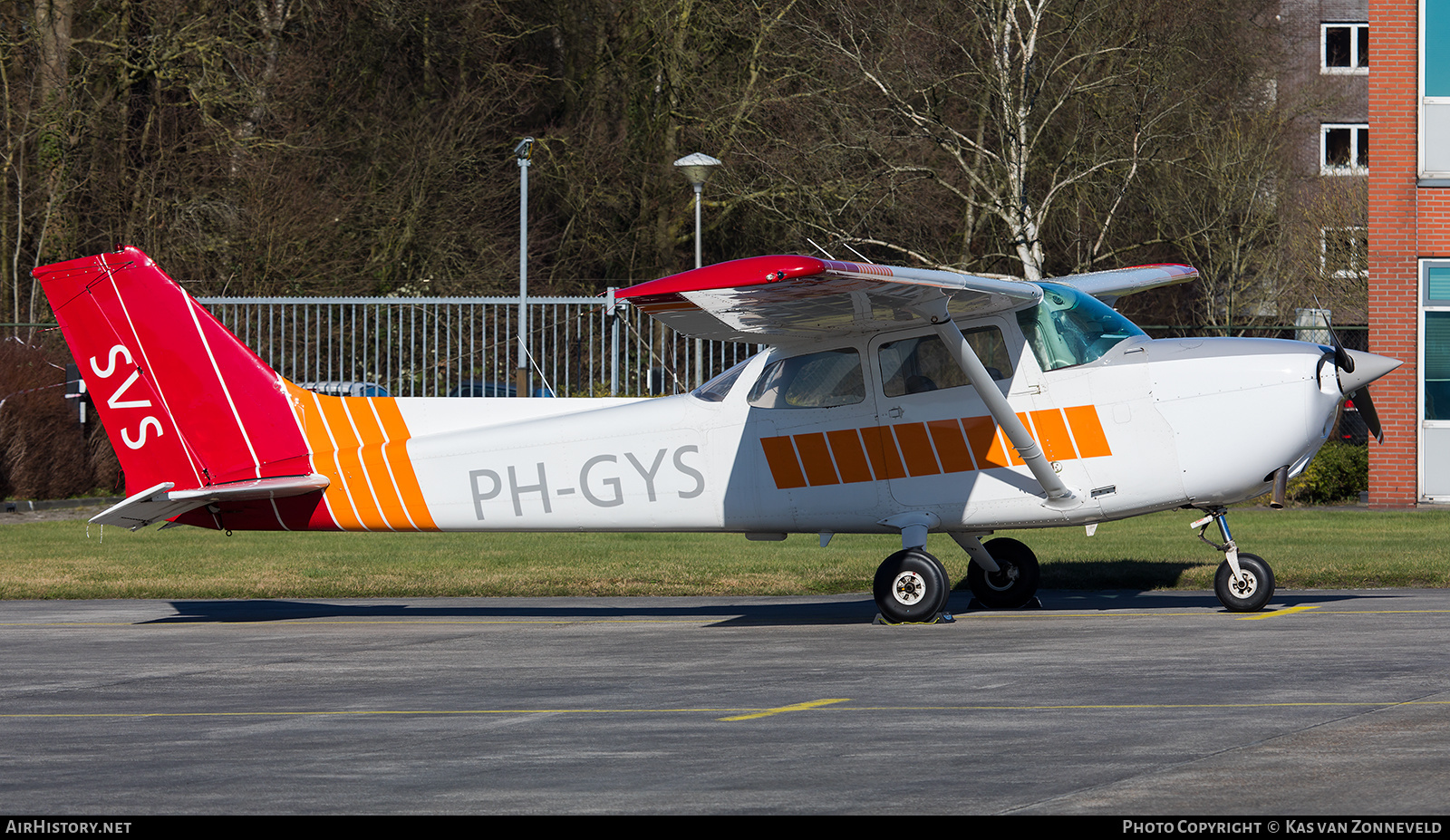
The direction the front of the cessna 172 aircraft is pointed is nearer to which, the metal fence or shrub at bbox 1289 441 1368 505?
the shrub

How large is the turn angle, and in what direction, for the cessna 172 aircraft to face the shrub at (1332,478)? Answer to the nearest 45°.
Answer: approximately 45° to its left

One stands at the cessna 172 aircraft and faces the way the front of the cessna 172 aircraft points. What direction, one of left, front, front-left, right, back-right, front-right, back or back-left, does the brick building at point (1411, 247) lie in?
front-left

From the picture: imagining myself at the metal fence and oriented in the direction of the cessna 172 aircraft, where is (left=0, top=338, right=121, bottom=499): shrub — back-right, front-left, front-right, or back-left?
back-right

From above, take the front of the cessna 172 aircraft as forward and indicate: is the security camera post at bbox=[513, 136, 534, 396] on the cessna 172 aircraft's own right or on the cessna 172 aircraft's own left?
on the cessna 172 aircraft's own left

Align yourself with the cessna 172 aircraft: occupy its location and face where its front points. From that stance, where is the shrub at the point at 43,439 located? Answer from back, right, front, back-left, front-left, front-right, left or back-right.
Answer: back-left

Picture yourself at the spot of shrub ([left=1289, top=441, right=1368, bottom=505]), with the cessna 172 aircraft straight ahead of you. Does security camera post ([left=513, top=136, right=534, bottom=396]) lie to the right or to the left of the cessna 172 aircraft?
right

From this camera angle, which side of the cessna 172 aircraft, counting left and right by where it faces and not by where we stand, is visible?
right

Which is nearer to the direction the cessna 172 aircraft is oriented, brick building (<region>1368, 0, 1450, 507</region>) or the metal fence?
the brick building

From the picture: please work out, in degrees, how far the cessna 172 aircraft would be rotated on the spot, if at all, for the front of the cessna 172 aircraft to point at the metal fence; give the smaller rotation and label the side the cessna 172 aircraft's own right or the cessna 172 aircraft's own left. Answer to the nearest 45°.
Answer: approximately 90° to the cessna 172 aircraft's own left
